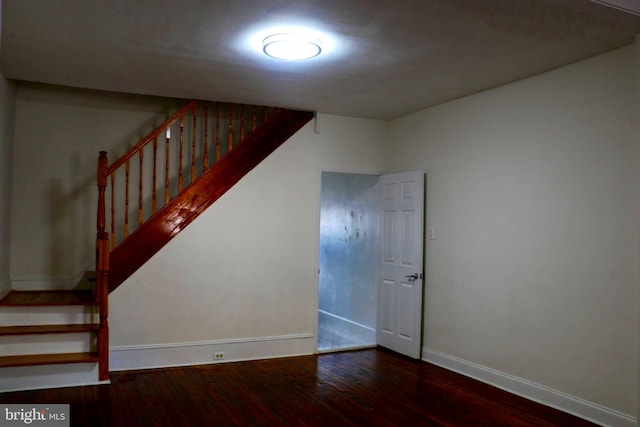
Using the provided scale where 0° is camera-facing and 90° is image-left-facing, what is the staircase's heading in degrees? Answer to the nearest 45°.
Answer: approximately 0°

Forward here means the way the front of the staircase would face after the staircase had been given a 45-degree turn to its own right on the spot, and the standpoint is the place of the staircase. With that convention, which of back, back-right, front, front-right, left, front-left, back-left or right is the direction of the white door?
back-left
